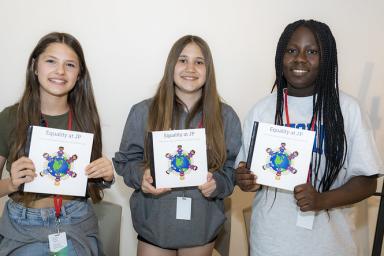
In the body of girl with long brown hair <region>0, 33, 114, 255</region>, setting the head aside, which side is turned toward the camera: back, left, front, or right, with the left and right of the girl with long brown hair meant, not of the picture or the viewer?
front

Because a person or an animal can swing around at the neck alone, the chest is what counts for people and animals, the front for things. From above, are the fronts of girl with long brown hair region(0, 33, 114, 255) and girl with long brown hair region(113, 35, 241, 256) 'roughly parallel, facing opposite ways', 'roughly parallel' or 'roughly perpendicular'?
roughly parallel

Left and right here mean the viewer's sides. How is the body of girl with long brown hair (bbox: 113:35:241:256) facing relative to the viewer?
facing the viewer

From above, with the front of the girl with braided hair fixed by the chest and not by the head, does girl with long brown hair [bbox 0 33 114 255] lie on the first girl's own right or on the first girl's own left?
on the first girl's own right

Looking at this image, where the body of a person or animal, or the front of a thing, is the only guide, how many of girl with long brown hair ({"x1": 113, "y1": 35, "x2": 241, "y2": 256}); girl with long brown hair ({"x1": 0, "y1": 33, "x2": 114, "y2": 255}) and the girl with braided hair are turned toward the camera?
3

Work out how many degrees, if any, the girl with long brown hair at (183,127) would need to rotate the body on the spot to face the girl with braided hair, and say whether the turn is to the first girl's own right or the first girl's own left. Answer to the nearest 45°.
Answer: approximately 45° to the first girl's own left

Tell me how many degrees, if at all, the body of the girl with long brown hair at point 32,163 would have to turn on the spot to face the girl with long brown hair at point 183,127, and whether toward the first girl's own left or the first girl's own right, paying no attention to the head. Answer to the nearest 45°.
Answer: approximately 90° to the first girl's own left

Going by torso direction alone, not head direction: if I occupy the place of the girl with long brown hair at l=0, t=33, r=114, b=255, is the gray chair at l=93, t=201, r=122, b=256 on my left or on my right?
on my left

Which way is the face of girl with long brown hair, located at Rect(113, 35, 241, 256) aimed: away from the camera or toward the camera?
toward the camera

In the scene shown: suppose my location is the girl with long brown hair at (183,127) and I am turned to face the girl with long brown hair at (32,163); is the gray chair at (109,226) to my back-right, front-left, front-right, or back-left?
front-right

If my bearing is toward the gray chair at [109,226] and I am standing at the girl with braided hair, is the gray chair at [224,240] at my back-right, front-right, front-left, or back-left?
front-right

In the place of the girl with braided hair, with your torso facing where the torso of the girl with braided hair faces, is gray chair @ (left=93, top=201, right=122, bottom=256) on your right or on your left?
on your right

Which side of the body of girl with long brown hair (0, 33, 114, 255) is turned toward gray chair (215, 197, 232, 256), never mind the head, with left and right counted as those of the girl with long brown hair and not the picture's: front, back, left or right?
left
